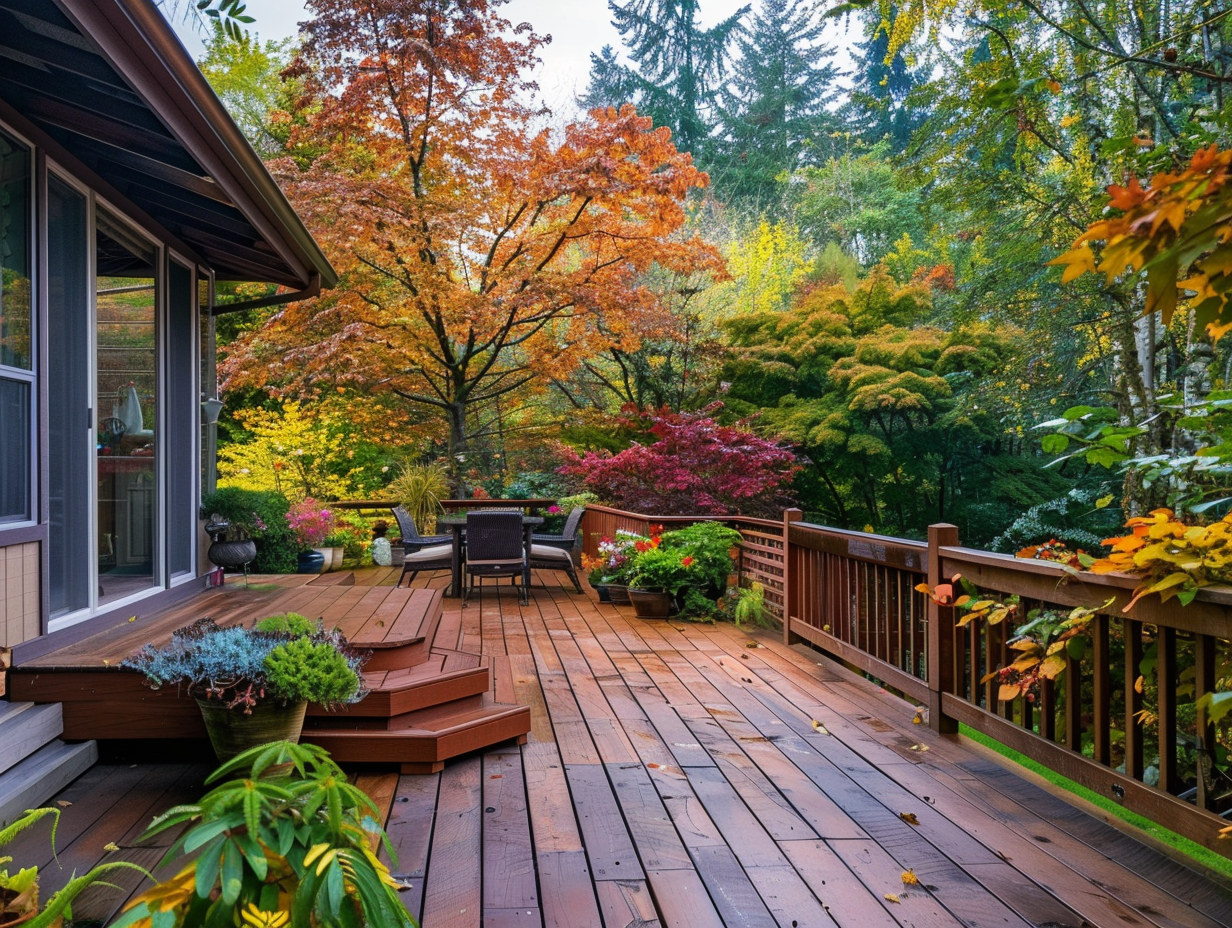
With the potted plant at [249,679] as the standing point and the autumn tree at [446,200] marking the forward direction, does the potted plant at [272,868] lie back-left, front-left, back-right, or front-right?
back-right

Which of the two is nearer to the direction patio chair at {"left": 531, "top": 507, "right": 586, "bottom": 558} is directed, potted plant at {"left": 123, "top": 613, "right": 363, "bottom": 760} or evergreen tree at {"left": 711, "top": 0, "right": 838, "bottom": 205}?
the potted plant

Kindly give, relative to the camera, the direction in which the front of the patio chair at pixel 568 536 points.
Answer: facing to the left of the viewer

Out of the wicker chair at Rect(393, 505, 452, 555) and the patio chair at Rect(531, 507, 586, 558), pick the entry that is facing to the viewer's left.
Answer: the patio chair

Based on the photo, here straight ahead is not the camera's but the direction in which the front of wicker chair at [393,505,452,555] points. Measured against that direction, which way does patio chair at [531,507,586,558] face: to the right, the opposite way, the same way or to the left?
the opposite way

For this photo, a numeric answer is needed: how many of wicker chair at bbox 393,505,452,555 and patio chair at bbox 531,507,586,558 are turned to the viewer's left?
1

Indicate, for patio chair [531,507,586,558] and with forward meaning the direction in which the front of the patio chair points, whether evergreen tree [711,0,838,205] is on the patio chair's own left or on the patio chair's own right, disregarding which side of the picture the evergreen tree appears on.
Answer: on the patio chair's own right

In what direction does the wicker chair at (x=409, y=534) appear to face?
to the viewer's right

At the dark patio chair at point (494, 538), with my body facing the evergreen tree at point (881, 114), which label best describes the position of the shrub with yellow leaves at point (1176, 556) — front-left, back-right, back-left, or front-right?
back-right

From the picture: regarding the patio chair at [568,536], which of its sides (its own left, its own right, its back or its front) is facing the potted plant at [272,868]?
left

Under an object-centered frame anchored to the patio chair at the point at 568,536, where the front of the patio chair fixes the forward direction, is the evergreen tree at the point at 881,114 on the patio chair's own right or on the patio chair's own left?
on the patio chair's own right
